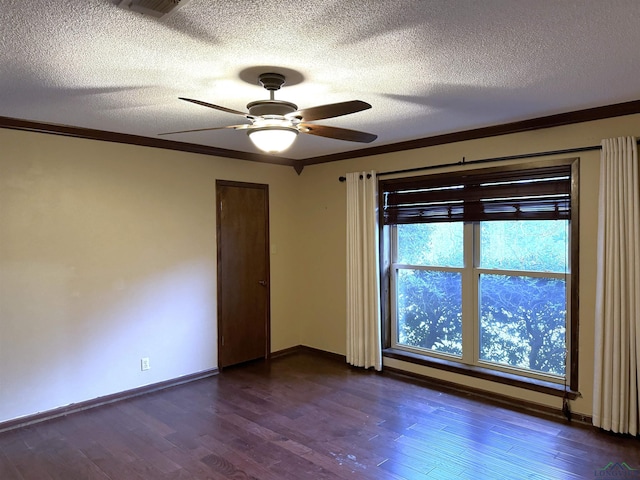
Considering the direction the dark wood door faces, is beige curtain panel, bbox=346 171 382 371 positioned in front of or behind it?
in front

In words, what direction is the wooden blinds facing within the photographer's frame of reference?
facing the viewer and to the left of the viewer

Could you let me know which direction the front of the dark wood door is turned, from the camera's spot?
facing the viewer and to the right of the viewer

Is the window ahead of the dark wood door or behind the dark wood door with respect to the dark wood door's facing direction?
ahead

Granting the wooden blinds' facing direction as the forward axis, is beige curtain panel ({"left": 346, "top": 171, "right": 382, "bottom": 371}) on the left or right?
on its right

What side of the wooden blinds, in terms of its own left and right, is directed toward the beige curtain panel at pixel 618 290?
left

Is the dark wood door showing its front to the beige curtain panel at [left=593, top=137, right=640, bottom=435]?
yes

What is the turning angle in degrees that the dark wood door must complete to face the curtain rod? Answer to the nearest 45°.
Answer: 0° — it already faces it

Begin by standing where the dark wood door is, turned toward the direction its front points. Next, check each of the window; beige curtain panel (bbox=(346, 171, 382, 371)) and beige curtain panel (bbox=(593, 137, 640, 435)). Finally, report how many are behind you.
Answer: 0

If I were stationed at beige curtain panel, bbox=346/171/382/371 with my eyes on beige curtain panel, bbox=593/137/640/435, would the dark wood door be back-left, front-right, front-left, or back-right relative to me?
back-right

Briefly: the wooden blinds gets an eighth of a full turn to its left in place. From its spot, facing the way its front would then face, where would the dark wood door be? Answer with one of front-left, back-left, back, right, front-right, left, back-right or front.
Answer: right
